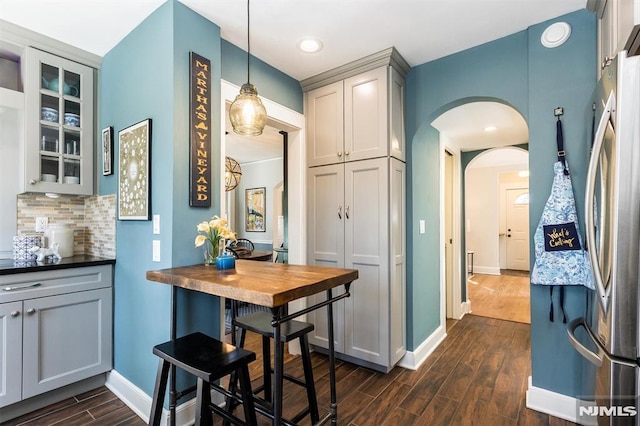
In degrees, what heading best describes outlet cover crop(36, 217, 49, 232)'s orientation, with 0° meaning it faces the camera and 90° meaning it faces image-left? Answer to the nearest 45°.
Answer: approximately 0°

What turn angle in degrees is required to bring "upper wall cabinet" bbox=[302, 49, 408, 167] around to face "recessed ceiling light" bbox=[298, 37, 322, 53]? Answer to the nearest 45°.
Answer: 0° — it already faces it

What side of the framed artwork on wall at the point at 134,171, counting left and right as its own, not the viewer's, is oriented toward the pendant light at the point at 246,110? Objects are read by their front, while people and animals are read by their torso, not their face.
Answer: left

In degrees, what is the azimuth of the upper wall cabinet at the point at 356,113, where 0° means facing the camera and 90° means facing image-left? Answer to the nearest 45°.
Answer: approximately 45°

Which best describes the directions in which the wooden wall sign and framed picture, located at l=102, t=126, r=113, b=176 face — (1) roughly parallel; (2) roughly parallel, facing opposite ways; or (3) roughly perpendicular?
roughly perpendicular

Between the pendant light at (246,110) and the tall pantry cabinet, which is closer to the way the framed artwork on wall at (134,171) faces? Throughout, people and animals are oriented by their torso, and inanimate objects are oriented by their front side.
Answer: the pendant light

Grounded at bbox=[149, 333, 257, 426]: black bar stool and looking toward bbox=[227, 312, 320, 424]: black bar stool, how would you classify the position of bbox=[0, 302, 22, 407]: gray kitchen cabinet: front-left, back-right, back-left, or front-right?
back-left
